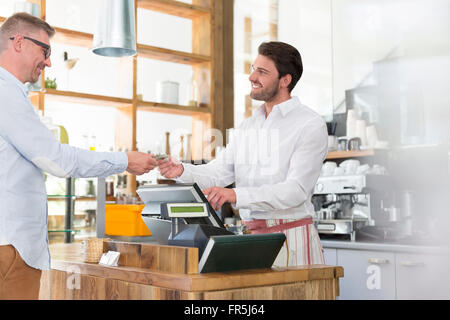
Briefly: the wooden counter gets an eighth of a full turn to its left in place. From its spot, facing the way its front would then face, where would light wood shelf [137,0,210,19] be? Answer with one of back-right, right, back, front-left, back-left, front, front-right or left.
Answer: back

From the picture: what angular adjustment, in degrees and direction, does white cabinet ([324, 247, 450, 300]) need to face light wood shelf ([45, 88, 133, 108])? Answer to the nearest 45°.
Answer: approximately 90° to its right

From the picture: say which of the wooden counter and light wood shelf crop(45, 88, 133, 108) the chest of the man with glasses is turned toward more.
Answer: the wooden counter

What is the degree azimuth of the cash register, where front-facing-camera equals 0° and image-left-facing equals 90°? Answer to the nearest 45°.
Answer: approximately 225°

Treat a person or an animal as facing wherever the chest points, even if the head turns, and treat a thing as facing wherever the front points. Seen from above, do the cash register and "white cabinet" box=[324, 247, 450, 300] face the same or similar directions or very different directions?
very different directions

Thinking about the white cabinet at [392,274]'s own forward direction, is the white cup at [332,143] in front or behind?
behind

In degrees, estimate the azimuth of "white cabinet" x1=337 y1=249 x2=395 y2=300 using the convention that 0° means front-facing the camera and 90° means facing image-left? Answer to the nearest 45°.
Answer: approximately 0°

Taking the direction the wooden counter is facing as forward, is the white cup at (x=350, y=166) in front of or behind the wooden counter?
behind

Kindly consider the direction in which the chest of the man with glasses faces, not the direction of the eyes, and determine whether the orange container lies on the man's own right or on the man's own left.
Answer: on the man's own left

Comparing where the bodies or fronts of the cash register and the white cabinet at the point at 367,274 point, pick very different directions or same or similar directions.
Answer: very different directions

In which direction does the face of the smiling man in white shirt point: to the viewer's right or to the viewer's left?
to the viewer's left

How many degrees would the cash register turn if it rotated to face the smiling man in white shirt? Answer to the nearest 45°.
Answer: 0° — it already faces them

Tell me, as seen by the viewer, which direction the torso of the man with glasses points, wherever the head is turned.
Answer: to the viewer's right
